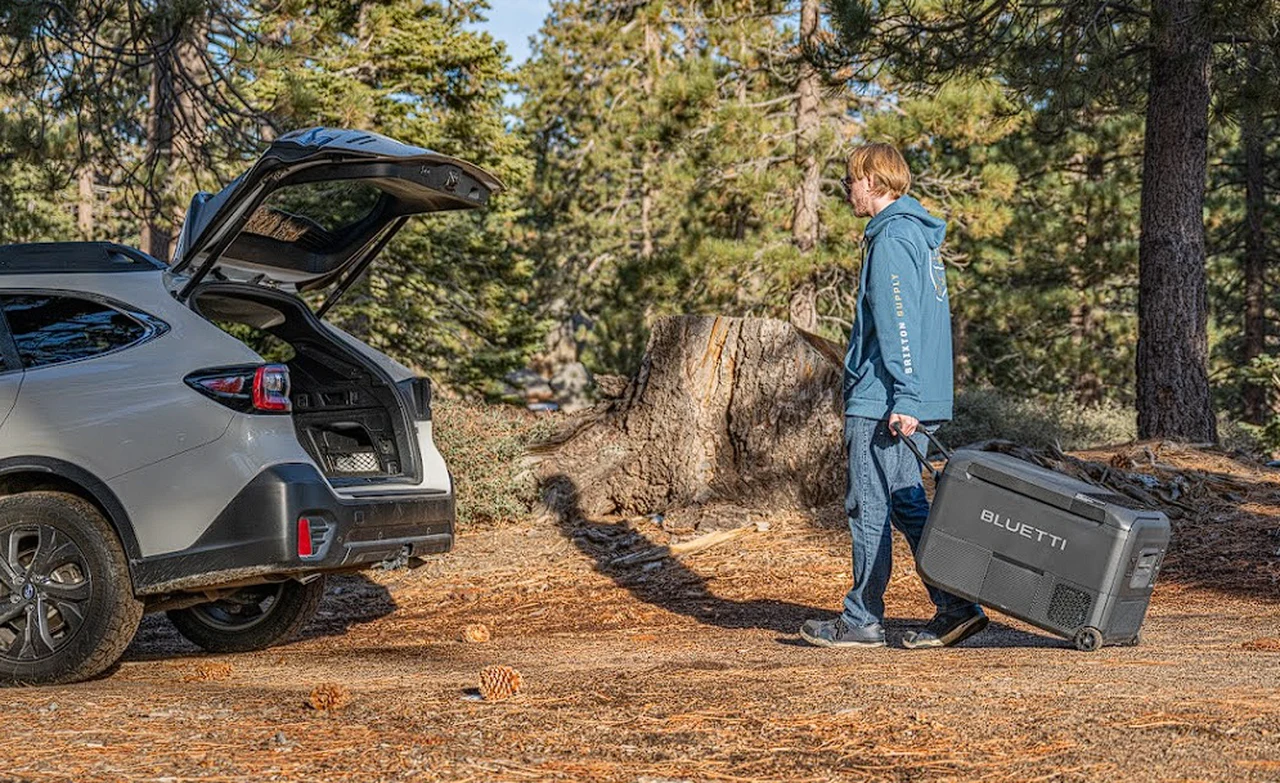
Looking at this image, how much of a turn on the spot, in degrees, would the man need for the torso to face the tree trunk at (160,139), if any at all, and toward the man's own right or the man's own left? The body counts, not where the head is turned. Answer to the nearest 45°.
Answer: approximately 45° to the man's own right

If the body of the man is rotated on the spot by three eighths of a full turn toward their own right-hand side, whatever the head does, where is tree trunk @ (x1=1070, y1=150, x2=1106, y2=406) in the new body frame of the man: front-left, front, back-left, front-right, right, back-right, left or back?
front-left

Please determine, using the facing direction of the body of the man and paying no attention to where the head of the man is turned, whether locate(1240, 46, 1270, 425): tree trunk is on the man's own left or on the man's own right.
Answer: on the man's own right

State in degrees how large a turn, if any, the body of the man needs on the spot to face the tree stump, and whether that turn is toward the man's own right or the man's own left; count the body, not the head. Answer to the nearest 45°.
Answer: approximately 90° to the man's own right

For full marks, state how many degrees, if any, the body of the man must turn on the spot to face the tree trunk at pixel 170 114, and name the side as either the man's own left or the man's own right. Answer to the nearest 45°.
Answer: approximately 45° to the man's own right

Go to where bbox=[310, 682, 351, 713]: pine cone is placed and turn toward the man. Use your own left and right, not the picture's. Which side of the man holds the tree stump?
left

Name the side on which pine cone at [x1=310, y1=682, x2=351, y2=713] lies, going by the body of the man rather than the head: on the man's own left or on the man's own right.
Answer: on the man's own left

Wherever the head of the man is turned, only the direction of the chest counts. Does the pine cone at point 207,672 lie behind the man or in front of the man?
in front

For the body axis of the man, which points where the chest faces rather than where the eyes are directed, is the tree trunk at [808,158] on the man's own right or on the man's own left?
on the man's own right

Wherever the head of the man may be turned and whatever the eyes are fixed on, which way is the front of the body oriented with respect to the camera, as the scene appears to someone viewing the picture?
to the viewer's left

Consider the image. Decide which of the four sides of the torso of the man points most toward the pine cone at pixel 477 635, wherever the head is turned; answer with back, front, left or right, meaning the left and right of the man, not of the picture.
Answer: front

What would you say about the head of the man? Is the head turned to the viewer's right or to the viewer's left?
to the viewer's left
